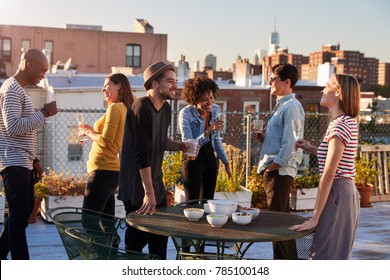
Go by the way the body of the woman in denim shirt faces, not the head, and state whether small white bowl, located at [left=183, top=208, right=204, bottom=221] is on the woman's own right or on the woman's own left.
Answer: on the woman's own right

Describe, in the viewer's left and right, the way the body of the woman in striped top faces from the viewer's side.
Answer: facing to the left of the viewer

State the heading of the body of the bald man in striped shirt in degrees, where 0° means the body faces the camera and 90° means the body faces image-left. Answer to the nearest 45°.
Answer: approximately 270°

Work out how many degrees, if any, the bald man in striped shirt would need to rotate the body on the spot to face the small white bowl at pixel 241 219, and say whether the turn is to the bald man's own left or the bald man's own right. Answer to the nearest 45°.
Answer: approximately 45° to the bald man's own right

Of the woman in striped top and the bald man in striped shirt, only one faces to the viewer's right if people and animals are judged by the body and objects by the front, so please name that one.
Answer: the bald man in striped shirt

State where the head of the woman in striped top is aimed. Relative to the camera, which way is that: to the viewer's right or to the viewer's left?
to the viewer's left

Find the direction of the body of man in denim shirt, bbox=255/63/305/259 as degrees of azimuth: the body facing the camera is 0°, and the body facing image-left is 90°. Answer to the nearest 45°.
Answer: approximately 90°
